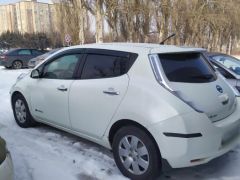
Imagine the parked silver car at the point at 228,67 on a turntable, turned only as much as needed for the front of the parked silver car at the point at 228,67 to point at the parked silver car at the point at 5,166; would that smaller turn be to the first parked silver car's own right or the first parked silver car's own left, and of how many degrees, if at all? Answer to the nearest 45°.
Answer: approximately 90° to the first parked silver car's own right

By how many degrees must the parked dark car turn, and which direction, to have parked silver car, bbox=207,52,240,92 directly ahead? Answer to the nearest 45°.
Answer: approximately 135° to its right

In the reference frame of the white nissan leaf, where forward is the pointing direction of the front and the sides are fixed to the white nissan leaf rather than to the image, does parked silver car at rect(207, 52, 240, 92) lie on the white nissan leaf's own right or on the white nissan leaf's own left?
on the white nissan leaf's own right

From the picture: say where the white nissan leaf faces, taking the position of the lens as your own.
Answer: facing away from the viewer and to the left of the viewer
